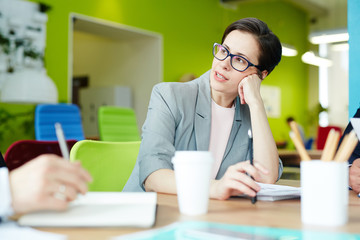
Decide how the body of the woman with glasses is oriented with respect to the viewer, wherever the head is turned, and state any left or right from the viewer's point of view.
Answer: facing the viewer

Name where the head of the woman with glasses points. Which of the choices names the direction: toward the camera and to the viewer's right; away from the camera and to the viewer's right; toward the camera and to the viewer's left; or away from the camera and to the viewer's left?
toward the camera and to the viewer's left

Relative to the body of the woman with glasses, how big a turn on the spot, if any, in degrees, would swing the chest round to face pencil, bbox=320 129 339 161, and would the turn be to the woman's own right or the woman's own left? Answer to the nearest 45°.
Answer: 0° — they already face it

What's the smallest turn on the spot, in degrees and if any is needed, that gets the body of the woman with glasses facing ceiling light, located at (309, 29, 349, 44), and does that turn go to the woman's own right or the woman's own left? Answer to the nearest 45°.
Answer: approximately 180°

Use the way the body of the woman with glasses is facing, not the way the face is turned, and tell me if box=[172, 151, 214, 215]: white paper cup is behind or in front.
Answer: in front

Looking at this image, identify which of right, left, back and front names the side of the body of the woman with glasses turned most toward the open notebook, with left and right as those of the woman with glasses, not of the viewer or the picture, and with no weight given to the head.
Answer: front

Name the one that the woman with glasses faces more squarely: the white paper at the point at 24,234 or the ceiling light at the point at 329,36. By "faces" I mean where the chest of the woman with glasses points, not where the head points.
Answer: the white paper

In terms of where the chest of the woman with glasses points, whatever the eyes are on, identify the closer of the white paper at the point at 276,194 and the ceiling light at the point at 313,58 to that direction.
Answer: the white paper

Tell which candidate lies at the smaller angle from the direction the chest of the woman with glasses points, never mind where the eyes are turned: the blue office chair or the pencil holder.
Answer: the pencil holder

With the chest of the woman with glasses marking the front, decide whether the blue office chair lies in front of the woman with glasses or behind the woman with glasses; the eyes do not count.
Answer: behind

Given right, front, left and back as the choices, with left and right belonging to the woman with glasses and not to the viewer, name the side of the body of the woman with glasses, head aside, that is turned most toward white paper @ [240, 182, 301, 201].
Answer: front

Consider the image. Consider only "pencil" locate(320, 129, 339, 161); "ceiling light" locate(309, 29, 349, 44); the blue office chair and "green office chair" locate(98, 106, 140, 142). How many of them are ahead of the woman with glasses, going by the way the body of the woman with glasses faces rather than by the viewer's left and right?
1

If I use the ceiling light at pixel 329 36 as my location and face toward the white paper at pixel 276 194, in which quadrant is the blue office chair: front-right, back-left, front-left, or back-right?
front-right

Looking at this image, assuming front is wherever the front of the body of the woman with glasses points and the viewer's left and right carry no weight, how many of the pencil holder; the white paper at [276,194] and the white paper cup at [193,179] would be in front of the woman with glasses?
3

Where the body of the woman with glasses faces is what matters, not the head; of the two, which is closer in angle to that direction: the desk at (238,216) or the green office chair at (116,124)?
the desk
